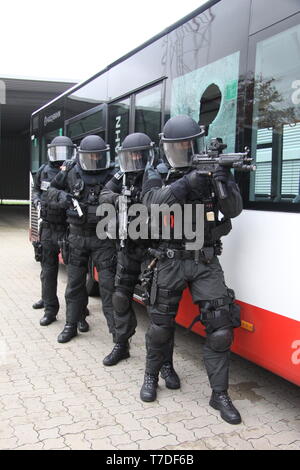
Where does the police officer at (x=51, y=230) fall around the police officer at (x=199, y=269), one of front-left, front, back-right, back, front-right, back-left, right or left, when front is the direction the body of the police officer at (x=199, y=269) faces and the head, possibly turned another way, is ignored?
back-right

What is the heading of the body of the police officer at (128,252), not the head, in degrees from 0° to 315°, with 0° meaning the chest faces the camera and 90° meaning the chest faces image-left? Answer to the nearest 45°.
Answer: approximately 0°

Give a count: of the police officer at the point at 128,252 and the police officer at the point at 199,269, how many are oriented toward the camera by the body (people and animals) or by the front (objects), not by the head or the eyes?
2

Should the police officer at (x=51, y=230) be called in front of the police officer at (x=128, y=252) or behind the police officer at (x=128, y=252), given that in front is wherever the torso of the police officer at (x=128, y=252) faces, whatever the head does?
behind

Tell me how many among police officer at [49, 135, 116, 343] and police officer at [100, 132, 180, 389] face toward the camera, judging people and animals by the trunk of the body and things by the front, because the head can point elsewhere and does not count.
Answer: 2
